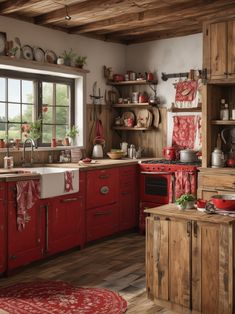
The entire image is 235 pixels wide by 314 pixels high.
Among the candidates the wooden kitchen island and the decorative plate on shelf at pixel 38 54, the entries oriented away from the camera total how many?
0

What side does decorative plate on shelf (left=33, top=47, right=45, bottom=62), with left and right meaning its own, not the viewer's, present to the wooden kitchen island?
front

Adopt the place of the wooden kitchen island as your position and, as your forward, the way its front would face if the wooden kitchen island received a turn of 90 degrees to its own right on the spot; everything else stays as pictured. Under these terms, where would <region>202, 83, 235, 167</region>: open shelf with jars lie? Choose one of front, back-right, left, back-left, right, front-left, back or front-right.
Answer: front-right

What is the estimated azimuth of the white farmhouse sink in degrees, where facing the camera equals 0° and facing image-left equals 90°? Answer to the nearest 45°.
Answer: approximately 315°

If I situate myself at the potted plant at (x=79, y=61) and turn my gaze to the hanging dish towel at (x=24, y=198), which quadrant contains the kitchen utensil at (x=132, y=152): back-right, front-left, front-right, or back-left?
back-left

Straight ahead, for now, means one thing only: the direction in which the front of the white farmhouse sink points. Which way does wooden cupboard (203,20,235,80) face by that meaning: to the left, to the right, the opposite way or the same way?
to the right

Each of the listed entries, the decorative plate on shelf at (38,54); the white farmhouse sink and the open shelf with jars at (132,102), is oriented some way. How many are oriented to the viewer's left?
0

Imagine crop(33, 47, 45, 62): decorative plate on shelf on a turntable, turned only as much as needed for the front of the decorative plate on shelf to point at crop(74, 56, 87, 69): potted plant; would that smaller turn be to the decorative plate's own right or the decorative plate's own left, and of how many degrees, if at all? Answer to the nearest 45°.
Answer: approximately 90° to the decorative plate's own left

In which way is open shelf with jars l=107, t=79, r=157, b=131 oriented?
toward the camera

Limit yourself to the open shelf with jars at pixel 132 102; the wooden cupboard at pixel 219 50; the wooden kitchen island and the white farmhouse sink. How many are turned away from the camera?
0

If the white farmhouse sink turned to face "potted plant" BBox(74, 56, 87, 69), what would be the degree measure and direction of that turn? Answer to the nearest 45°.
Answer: approximately 135° to its left

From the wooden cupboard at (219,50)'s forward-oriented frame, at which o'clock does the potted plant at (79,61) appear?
The potted plant is roughly at 2 o'clock from the wooden cupboard.

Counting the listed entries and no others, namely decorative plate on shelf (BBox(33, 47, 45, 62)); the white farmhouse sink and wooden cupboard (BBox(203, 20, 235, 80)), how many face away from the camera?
0
